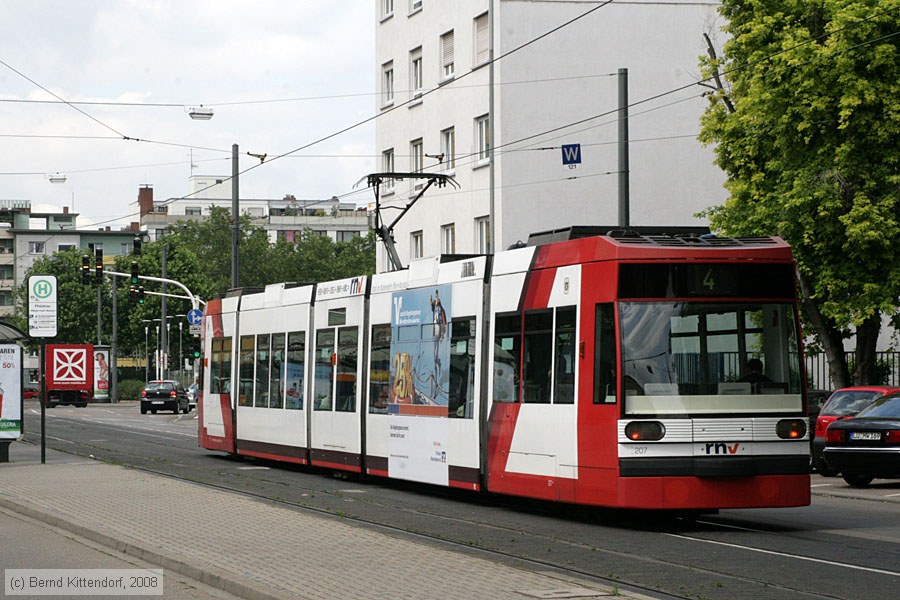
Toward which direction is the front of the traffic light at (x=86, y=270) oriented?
toward the camera

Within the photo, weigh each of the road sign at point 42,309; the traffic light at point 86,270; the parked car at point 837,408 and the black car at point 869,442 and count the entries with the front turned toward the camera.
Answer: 2

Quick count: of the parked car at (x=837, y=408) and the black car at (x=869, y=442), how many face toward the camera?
0

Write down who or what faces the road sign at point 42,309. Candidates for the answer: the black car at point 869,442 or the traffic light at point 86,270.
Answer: the traffic light

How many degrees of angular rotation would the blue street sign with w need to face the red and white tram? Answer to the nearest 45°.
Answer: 0° — it already faces it

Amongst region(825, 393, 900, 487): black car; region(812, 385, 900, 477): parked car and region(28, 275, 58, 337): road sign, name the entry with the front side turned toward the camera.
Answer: the road sign

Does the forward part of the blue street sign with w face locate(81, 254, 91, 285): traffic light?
no

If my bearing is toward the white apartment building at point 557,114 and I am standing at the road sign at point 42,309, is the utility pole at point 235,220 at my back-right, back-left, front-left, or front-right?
front-left

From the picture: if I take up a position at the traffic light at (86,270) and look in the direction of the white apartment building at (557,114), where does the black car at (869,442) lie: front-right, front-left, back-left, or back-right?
front-right

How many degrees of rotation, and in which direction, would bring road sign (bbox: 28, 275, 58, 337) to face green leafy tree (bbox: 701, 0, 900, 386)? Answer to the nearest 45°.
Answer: approximately 90° to its left

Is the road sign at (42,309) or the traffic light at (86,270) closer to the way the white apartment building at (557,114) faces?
the road sign

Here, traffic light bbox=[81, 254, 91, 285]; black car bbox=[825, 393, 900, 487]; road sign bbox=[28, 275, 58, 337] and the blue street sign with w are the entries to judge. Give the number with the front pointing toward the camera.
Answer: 3

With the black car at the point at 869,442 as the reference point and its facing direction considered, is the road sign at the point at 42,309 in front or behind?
behind

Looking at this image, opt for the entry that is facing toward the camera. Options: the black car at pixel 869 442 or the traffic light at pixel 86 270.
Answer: the traffic light

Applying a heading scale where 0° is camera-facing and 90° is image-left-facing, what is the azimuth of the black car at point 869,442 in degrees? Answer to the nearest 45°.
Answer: approximately 225°

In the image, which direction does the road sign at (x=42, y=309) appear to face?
toward the camera

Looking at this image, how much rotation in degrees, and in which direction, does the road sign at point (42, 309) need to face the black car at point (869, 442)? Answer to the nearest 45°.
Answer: approximately 45° to its left

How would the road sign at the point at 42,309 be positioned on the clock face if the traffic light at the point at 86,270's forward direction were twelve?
The road sign is roughly at 12 o'clock from the traffic light.

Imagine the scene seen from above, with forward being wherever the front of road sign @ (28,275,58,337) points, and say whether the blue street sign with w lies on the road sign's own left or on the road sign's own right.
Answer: on the road sign's own left
